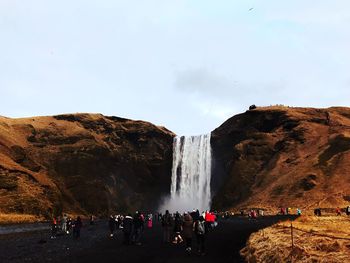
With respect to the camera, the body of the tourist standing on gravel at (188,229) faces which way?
away from the camera

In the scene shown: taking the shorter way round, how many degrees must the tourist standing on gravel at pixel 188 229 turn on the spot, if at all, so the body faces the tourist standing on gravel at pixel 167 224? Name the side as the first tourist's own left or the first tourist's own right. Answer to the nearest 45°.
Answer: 0° — they already face them
